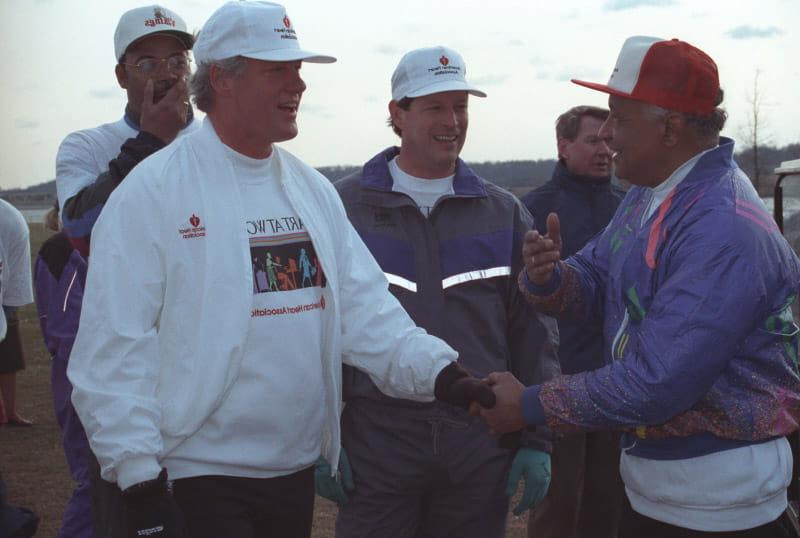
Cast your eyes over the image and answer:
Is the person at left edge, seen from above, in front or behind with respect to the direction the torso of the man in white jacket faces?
behind

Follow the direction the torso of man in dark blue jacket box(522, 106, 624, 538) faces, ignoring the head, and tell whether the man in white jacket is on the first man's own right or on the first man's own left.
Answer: on the first man's own right

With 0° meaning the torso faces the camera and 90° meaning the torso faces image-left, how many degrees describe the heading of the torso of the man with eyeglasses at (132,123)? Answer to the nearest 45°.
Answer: approximately 315°

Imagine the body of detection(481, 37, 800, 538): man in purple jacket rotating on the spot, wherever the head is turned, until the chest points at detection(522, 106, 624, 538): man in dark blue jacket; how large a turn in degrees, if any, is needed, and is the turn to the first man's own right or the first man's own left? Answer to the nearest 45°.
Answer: approximately 90° to the first man's own right

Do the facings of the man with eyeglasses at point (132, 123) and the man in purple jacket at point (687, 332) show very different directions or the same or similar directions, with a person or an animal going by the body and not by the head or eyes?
very different directions

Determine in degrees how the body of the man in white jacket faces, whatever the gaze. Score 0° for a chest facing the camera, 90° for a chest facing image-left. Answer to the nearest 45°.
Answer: approximately 315°

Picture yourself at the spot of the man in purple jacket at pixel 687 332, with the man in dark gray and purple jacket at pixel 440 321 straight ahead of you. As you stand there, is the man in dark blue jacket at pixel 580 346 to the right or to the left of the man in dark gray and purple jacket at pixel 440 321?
right

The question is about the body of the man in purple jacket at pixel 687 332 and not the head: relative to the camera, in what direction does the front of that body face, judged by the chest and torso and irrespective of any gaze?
to the viewer's left
